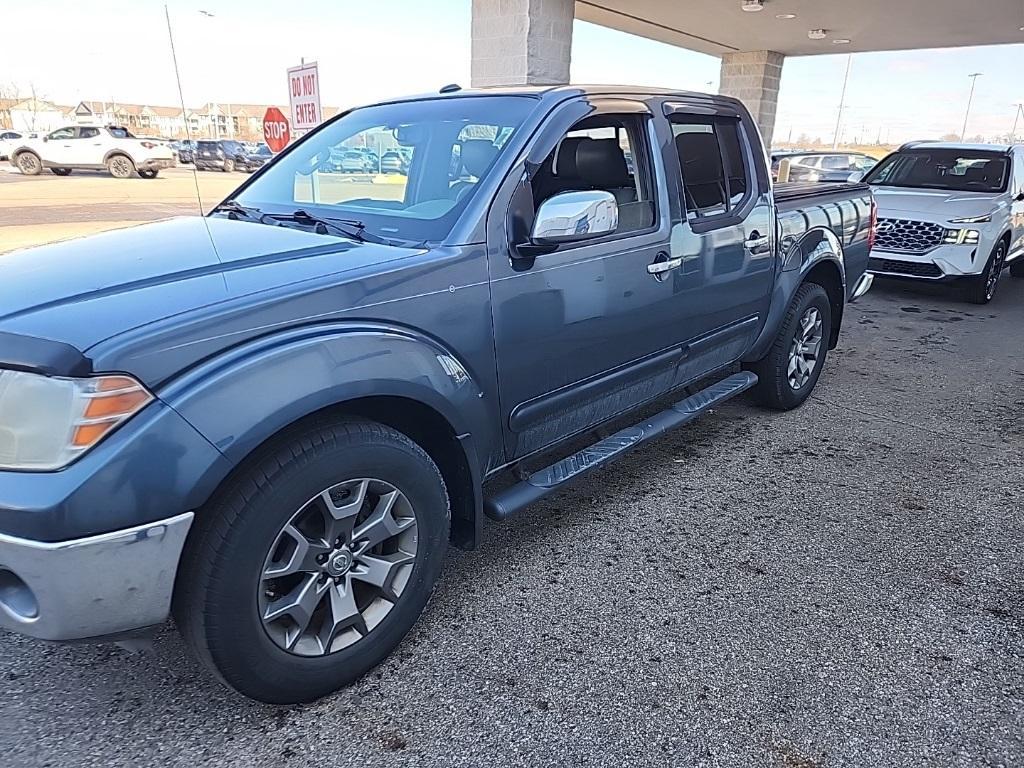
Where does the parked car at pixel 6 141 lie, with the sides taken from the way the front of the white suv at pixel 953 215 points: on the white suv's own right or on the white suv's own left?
on the white suv's own right

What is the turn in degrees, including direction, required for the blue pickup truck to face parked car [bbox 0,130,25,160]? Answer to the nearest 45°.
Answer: approximately 90° to its right

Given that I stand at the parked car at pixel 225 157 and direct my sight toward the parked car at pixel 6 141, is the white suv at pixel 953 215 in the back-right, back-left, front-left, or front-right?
back-left

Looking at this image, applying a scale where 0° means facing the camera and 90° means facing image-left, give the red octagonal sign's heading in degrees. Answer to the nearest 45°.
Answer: approximately 45°

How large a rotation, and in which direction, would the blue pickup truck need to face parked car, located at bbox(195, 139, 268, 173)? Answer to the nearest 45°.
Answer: approximately 135° to its right

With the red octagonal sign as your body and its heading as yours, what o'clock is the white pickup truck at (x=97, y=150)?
The white pickup truck is roughly at 4 o'clock from the red octagonal sign.

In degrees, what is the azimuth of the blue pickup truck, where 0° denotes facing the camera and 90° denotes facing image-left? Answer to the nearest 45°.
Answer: approximately 45°

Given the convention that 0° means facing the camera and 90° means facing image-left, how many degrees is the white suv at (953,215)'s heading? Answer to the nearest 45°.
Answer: approximately 45°

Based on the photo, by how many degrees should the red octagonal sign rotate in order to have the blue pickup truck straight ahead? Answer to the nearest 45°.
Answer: approximately 45° to its left
